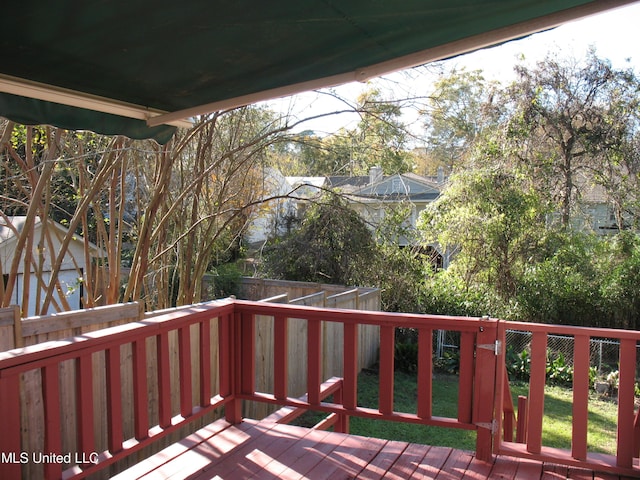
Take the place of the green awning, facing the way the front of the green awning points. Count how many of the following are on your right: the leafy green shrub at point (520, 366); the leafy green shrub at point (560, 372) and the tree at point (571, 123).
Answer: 3

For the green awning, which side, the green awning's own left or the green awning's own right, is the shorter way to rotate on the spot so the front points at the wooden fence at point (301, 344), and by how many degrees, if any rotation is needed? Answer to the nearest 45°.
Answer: approximately 45° to the green awning's own right

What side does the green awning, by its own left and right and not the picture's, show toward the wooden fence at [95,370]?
front

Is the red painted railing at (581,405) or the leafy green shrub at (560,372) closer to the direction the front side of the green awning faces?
the leafy green shrub

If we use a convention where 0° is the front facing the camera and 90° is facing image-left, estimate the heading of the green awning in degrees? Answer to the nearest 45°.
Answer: approximately 135°

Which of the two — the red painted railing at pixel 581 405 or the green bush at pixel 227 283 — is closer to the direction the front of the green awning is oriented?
the green bush

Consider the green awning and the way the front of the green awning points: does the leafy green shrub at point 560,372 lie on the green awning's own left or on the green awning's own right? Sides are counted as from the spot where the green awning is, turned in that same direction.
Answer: on the green awning's own right

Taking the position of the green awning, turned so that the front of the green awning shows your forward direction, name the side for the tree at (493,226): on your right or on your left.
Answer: on your right

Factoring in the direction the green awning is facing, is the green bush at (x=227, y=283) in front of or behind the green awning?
in front

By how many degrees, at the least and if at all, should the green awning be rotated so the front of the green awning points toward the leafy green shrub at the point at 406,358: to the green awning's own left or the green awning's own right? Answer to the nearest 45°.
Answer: approximately 45° to the green awning's own right
